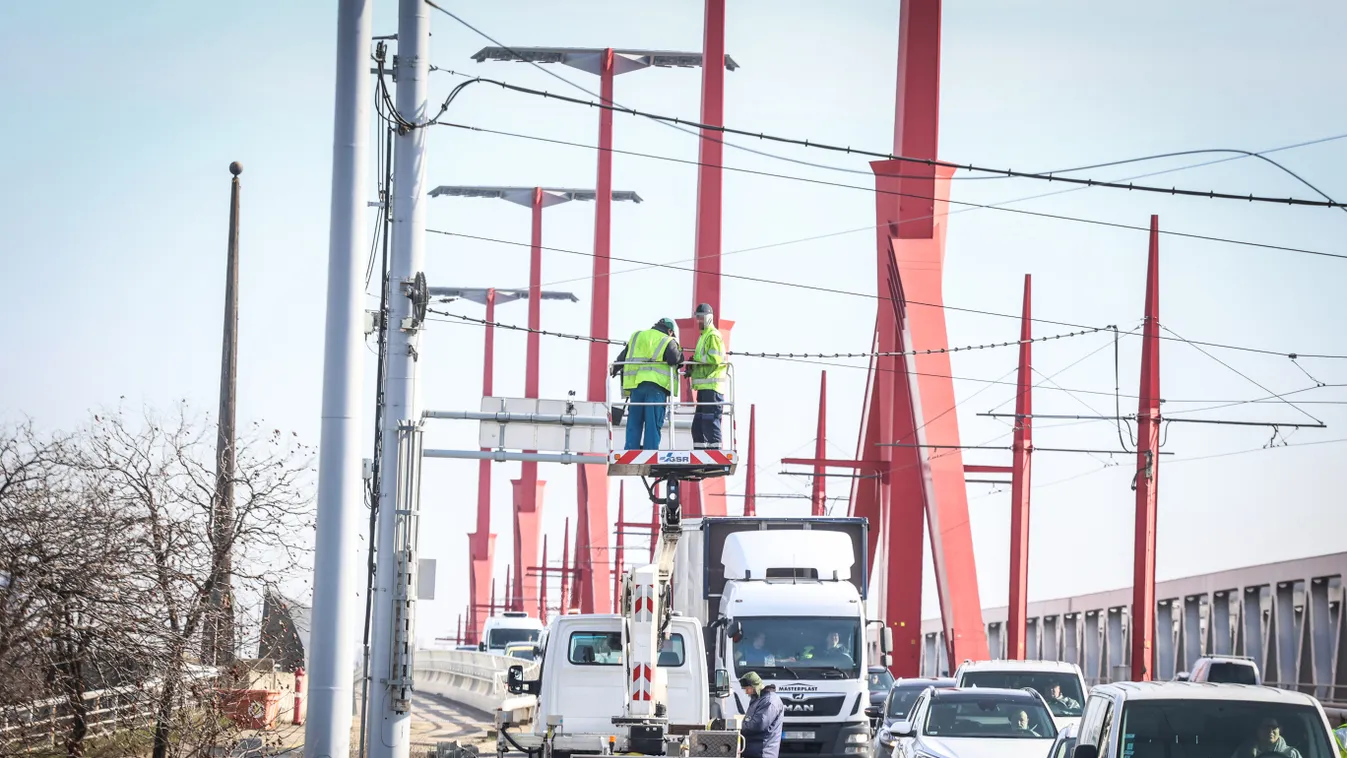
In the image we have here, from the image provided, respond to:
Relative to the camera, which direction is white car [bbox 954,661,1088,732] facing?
toward the camera

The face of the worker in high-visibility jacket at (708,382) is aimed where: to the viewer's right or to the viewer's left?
to the viewer's left

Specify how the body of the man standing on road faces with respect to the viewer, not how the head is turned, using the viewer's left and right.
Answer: facing to the left of the viewer

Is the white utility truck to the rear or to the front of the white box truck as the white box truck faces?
to the front

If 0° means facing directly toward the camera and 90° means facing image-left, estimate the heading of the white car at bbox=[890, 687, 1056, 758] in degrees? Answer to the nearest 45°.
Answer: approximately 0°

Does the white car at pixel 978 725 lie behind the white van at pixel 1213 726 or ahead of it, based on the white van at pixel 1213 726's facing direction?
behind

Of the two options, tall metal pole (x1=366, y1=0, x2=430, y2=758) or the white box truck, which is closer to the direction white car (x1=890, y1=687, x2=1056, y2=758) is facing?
the tall metal pole

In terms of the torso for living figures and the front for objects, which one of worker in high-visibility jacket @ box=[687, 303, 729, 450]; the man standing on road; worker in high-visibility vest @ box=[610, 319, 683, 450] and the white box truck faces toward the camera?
the white box truck
